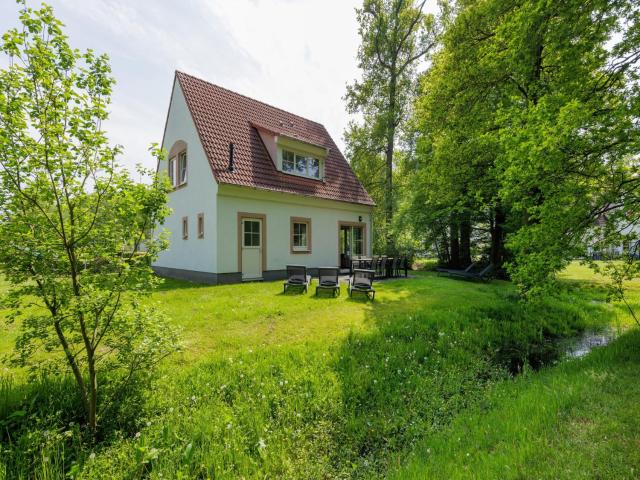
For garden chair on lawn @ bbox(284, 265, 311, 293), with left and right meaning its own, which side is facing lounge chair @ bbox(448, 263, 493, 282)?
left

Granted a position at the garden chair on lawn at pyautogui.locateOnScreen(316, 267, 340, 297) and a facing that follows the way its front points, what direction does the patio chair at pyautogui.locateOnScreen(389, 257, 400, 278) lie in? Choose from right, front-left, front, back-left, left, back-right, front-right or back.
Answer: back-left

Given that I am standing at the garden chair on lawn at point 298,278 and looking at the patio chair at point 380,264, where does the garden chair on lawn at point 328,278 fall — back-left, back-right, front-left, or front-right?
front-right

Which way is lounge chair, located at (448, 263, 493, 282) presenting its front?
to the viewer's left

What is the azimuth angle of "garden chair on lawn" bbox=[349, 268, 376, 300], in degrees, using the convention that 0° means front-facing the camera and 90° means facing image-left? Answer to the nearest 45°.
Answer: approximately 0°

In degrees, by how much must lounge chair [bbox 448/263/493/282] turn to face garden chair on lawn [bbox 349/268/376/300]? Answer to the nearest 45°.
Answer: approximately 45° to its left

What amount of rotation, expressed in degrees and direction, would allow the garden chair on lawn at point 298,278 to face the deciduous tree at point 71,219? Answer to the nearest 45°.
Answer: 0° — it already faces it

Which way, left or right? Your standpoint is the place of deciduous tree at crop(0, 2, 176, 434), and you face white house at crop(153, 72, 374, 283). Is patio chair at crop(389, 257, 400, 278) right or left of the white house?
right

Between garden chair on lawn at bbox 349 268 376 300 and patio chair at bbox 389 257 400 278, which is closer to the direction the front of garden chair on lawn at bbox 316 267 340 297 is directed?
the garden chair on lawn

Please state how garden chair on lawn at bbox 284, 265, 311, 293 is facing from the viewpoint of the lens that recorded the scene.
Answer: facing the viewer

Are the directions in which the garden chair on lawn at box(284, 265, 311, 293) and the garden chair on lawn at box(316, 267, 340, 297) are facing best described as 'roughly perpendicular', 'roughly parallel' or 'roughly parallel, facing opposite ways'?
roughly parallel

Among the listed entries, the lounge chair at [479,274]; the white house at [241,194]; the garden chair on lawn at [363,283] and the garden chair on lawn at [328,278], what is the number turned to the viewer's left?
1

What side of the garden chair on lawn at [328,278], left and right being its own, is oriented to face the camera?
front

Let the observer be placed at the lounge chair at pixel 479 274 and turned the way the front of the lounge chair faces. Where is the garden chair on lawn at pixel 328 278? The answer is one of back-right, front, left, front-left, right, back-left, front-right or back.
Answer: front-left

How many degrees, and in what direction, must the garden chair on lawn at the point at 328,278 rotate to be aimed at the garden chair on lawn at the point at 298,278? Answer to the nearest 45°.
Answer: approximately 90° to its right

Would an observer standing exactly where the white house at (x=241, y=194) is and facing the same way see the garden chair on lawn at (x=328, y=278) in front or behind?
in front

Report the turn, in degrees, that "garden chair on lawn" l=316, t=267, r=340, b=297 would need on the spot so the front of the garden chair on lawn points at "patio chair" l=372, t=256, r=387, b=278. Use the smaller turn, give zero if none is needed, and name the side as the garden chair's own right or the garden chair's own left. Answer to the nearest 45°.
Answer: approximately 135° to the garden chair's own left
